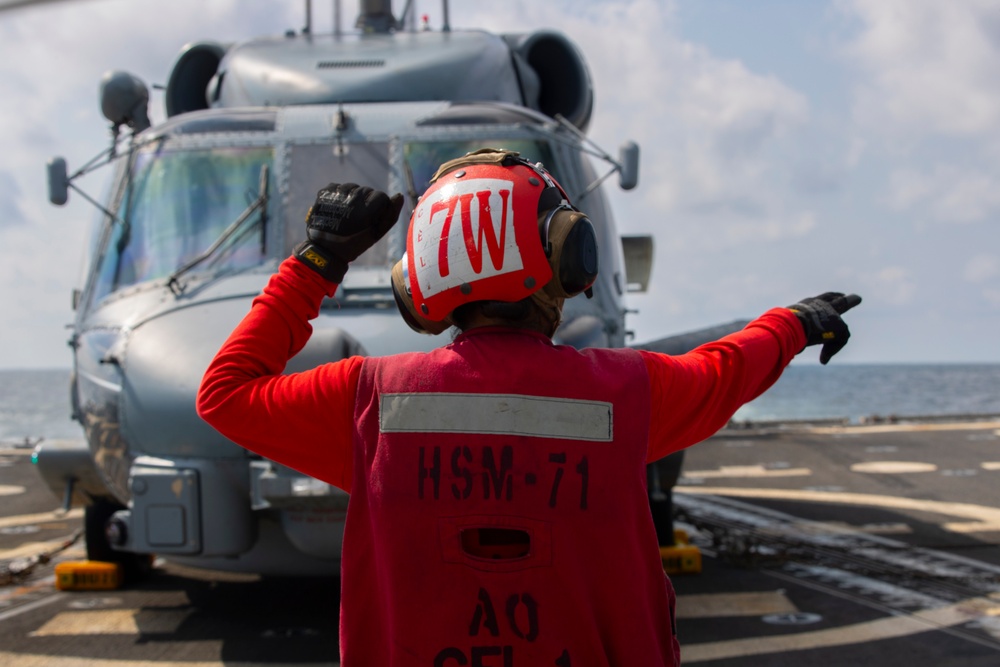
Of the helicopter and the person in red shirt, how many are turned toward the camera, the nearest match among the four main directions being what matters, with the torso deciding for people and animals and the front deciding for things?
1

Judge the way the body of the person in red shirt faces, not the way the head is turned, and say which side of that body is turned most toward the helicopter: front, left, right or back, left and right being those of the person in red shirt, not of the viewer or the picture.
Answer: front

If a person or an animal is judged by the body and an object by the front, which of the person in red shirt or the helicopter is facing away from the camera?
the person in red shirt

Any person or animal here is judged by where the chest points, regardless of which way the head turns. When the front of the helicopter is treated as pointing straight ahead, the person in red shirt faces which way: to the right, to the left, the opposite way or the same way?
the opposite way

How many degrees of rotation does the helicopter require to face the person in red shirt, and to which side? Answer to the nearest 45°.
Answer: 0° — it already faces them

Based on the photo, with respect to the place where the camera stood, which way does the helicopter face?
facing the viewer

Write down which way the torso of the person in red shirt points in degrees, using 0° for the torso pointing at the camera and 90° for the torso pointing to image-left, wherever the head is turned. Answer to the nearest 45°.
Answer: approximately 180°
